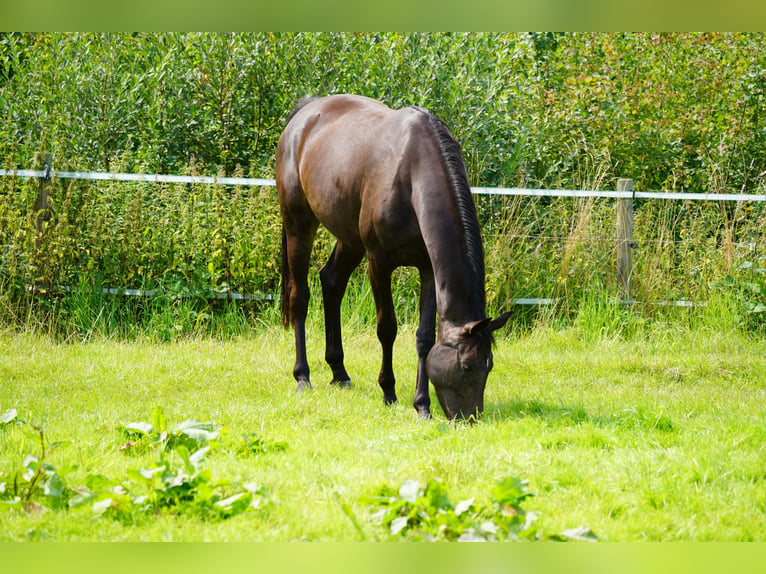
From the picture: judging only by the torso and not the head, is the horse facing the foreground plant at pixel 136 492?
no

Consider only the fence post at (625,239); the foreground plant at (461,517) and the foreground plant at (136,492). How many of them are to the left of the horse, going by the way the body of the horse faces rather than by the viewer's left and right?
1

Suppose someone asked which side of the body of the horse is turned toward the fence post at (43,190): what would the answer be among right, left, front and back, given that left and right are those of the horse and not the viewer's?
back

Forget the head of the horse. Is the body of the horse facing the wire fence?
no

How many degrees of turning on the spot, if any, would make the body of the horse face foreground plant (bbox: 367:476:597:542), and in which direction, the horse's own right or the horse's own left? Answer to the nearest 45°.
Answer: approximately 45° to the horse's own right

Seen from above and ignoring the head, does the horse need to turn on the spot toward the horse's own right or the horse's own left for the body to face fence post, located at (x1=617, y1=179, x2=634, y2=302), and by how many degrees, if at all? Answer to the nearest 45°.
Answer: approximately 90° to the horse's own left

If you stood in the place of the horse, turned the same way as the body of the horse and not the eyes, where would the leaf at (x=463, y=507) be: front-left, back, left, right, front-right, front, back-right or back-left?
front-right

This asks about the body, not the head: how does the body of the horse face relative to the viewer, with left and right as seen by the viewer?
facing the viewer and to the right of the viewer

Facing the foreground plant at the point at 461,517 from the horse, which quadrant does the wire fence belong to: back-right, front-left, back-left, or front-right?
back-left

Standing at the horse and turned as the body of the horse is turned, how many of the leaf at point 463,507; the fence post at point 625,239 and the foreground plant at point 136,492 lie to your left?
1
